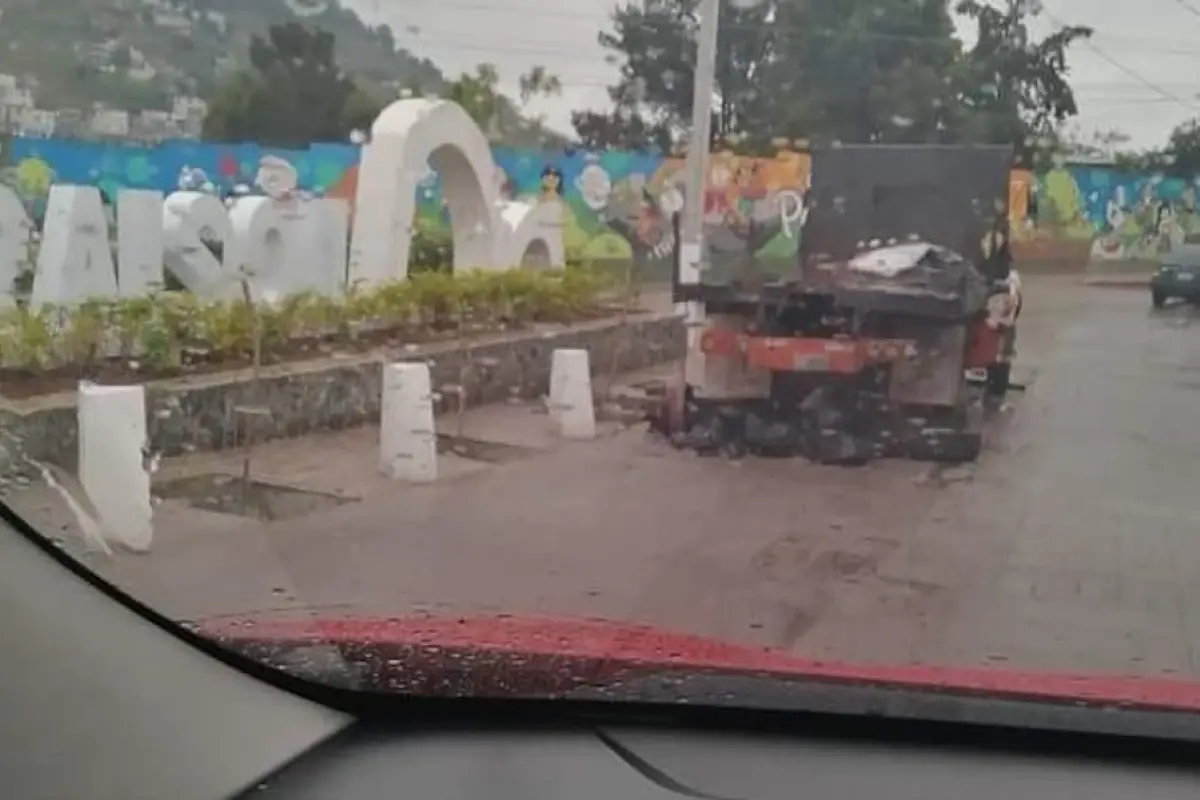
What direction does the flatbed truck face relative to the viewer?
away from the camera

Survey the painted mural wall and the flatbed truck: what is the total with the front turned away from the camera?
1

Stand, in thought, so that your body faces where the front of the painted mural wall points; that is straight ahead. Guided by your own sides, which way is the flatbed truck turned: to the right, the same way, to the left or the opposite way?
the opposite way

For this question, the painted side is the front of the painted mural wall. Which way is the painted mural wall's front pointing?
toward the camera

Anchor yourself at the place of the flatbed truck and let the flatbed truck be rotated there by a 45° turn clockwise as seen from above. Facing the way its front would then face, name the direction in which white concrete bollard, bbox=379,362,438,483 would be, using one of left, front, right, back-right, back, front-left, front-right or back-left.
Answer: back-left

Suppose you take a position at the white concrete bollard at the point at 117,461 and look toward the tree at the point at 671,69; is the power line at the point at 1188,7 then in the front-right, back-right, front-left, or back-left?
front-right

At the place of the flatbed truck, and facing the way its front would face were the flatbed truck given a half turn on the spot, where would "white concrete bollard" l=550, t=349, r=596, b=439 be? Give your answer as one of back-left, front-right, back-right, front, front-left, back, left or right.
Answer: right

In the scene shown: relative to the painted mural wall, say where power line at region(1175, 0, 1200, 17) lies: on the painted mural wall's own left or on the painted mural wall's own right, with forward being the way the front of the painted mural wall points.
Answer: on the painted mural wall's own left

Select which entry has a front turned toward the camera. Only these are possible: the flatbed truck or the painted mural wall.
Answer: the painted mural wall
